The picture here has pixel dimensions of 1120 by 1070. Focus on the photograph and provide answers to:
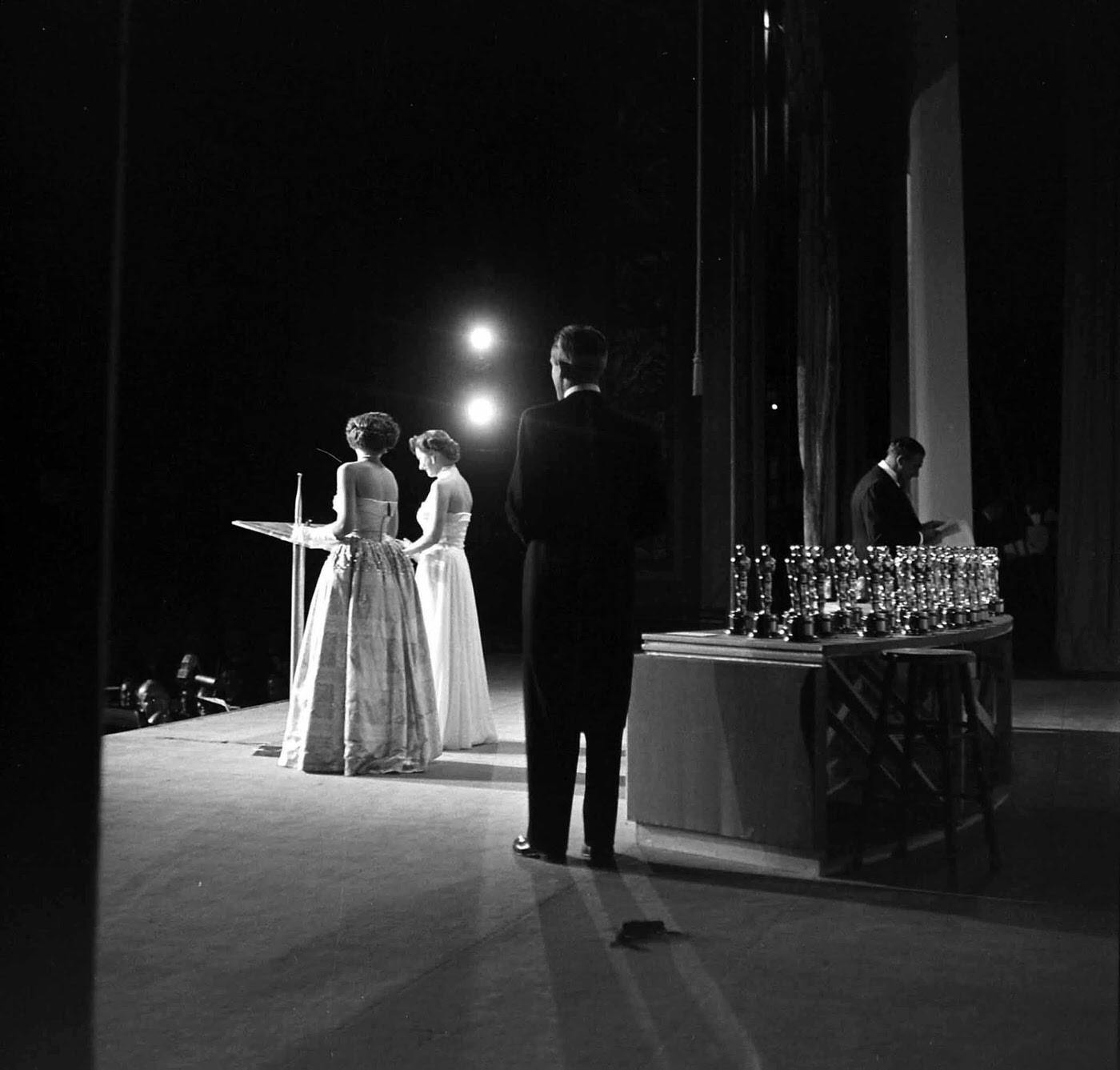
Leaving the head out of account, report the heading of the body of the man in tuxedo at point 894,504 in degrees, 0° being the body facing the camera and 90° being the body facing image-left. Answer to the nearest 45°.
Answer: approximately 270°

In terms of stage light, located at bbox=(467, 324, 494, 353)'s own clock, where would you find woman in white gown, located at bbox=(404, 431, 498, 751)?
The woman in white gown is roughly at 12 o'clock from the stage light.

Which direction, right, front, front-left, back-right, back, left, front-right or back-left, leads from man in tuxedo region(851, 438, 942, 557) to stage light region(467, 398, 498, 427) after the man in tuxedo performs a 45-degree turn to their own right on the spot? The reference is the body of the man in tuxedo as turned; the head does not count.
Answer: back

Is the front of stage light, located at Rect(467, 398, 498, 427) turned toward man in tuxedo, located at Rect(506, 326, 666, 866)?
yes

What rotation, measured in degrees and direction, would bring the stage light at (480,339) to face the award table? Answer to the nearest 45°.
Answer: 0° — it already faces it

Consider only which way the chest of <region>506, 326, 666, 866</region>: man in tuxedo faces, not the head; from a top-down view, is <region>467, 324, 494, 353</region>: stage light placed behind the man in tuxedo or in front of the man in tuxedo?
in front

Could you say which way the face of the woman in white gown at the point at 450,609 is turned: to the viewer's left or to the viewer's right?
to the viewer's left

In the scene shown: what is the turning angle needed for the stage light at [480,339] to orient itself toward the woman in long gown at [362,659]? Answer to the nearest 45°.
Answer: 0° — it already faces them

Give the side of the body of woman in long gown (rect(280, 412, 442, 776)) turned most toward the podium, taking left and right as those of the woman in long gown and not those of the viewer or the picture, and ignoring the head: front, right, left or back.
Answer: front

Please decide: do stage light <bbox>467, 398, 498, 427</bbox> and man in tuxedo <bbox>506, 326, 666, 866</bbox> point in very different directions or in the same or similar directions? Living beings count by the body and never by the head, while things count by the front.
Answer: very different directions

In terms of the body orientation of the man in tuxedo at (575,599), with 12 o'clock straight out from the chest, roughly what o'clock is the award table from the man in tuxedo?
The award table is roughly at 3 o'clock from the man in tuxedo.

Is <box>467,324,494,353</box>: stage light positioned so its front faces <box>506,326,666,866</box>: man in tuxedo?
yes

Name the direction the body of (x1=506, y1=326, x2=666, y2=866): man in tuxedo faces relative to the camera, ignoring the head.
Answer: away from the camera

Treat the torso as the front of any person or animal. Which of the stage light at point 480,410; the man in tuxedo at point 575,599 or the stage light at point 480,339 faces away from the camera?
the man in tuxedo
